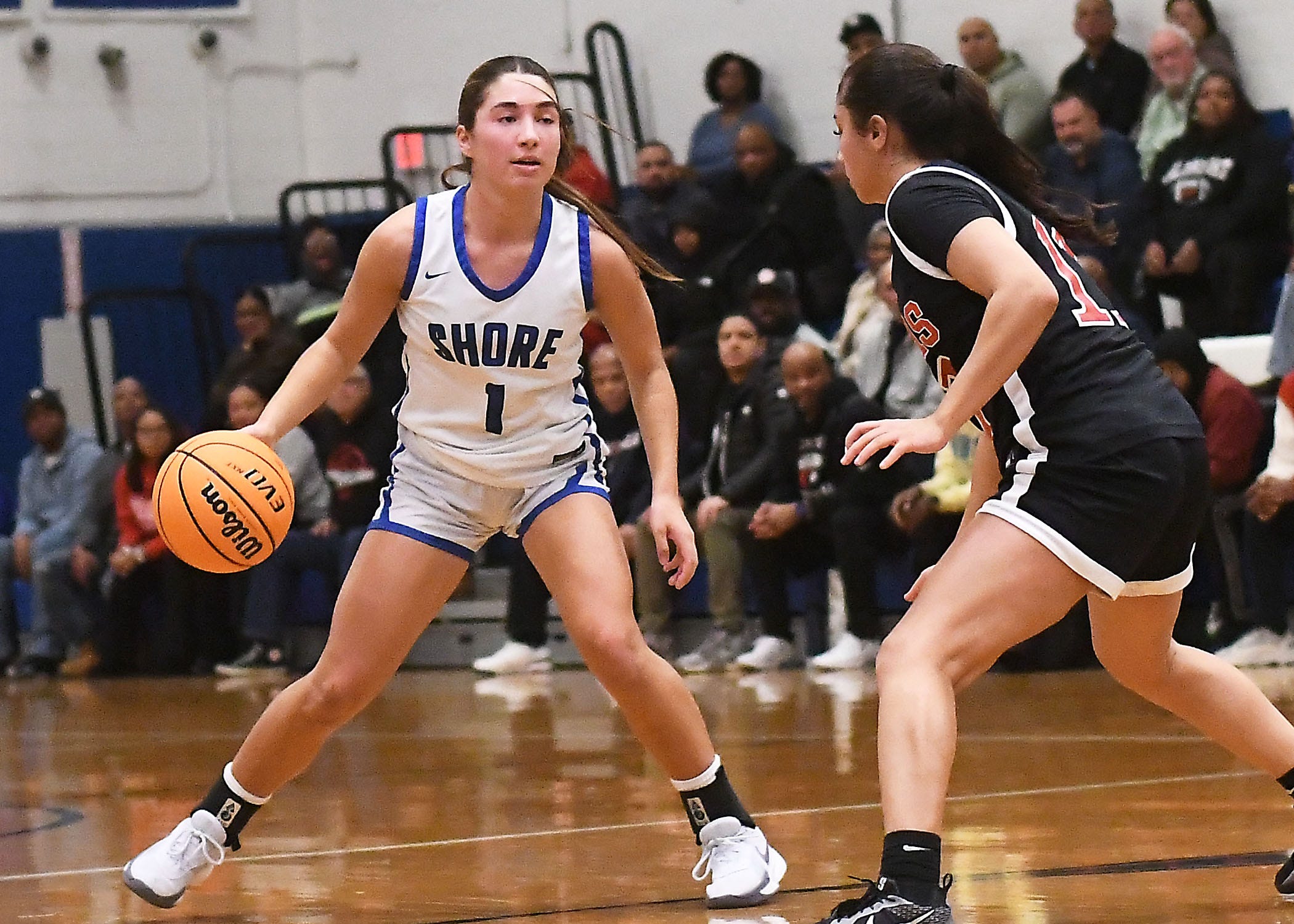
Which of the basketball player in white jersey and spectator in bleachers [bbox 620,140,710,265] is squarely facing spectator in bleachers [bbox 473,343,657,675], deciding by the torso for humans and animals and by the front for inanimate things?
spectator in bleachers [bbox 620,140,710,265]

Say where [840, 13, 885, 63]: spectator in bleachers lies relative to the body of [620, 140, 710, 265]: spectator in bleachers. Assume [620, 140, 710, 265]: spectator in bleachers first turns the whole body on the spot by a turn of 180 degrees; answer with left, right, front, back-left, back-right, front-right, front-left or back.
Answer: right

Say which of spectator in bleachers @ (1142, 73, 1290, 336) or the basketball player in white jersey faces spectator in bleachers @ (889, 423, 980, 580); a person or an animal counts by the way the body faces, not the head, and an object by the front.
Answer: spectator in bleachers @ (1142, 73, 1290, 336)

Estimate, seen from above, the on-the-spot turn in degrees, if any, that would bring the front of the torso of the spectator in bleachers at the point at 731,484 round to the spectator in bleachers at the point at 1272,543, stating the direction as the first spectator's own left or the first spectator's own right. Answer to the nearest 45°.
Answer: approximately 90° to the first spectator's own left
